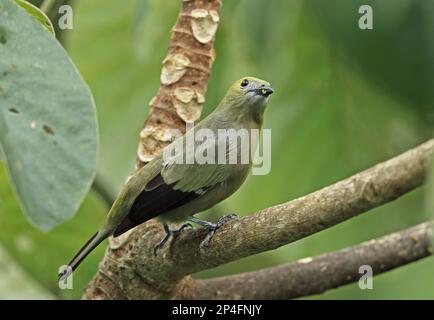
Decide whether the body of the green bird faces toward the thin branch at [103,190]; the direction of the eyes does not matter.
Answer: no

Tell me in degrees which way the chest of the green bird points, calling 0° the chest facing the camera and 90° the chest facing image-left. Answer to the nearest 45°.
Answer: approximately 270°

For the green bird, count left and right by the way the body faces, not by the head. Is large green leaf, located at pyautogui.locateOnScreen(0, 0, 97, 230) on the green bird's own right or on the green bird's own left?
on the green bird's own right
